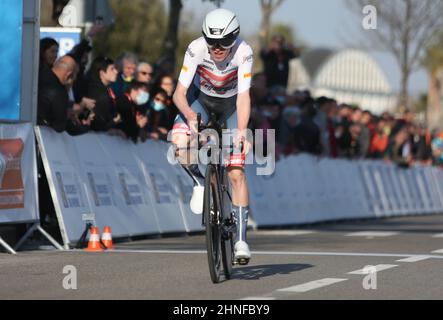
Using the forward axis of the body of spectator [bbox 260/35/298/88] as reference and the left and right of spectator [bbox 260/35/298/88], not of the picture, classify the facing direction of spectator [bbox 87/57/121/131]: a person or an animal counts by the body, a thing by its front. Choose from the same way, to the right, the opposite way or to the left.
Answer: to the left

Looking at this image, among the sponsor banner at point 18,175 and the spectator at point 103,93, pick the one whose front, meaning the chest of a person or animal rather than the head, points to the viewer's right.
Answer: the spectator

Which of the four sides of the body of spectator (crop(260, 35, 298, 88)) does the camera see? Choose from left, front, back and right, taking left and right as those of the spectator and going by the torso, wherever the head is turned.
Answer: front

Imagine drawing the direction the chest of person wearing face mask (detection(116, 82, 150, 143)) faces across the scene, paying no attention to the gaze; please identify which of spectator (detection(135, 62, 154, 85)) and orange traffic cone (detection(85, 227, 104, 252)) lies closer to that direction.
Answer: the orange traffic cone

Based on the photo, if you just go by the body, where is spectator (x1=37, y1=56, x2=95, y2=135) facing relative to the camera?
to the viewer's right

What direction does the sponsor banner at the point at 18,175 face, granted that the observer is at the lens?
facing the viewer

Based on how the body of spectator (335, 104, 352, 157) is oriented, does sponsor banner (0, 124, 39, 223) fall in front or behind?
in front

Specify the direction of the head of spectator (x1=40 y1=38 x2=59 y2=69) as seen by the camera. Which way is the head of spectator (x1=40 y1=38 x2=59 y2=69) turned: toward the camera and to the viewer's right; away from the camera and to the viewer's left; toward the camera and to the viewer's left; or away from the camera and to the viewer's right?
toward the camera and to the viewer's right

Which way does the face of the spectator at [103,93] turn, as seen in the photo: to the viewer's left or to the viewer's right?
to the viewer's right

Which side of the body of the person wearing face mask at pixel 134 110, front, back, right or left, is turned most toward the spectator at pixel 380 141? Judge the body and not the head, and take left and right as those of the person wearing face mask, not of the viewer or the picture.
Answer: left

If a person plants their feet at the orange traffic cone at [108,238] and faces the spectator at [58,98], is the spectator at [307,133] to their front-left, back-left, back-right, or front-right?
front-right
